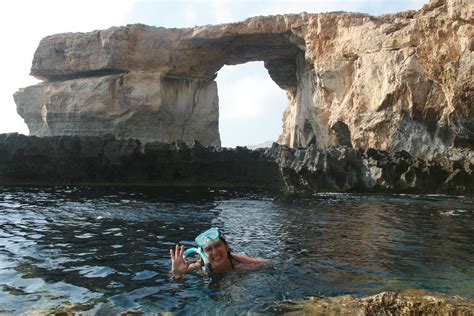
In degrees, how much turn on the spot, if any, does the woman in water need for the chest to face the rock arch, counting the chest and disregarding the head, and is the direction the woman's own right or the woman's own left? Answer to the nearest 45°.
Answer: approximately 180°

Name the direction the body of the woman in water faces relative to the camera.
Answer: toward the camera

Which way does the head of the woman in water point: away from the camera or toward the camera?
toward the camera
